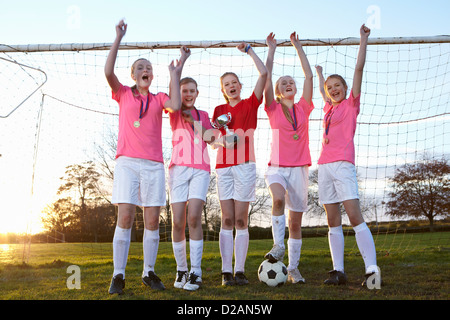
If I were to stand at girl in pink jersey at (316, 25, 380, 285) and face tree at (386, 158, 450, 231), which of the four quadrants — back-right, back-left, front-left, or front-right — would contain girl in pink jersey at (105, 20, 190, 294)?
back-left

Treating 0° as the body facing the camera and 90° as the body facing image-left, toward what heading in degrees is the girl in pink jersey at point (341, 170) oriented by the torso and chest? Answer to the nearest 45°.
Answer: approximately 45°

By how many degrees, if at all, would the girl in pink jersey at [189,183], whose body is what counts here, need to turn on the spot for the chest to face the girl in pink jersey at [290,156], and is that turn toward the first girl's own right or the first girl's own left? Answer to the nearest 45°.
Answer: approximately 90° to the first girl's own left

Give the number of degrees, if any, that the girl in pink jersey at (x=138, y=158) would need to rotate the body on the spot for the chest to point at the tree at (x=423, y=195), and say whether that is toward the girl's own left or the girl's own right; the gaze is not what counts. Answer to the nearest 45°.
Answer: approximately 135° to the girl's own left

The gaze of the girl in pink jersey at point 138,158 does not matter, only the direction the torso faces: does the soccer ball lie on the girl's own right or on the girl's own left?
on the girl's own left

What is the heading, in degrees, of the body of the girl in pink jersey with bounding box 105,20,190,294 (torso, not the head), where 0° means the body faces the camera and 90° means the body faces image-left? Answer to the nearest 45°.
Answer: approximately 0°

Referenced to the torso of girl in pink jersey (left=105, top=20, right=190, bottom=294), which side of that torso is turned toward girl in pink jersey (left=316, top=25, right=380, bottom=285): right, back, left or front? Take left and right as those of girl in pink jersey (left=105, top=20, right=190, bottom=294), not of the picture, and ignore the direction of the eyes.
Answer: left

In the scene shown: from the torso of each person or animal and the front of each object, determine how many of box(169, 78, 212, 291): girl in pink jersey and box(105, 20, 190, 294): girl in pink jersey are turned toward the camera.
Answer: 2
